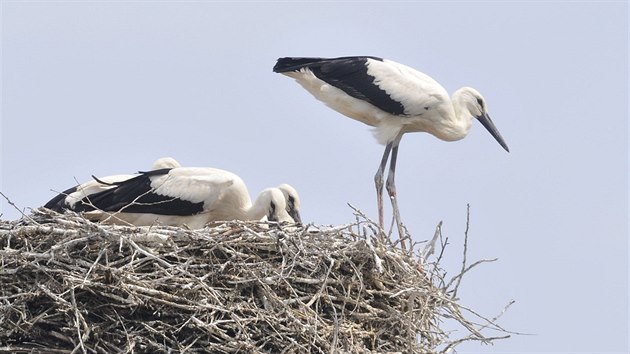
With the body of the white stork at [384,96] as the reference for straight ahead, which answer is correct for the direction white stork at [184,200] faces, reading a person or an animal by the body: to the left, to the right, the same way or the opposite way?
the same way

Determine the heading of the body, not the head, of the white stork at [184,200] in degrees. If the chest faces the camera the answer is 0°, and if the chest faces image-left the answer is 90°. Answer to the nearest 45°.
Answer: approximately 270°

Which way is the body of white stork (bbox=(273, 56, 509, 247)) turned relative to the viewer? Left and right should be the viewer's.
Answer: facing to the right of the viewer

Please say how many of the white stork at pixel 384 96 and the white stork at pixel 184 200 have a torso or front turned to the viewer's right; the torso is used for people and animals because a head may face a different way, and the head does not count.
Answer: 2
